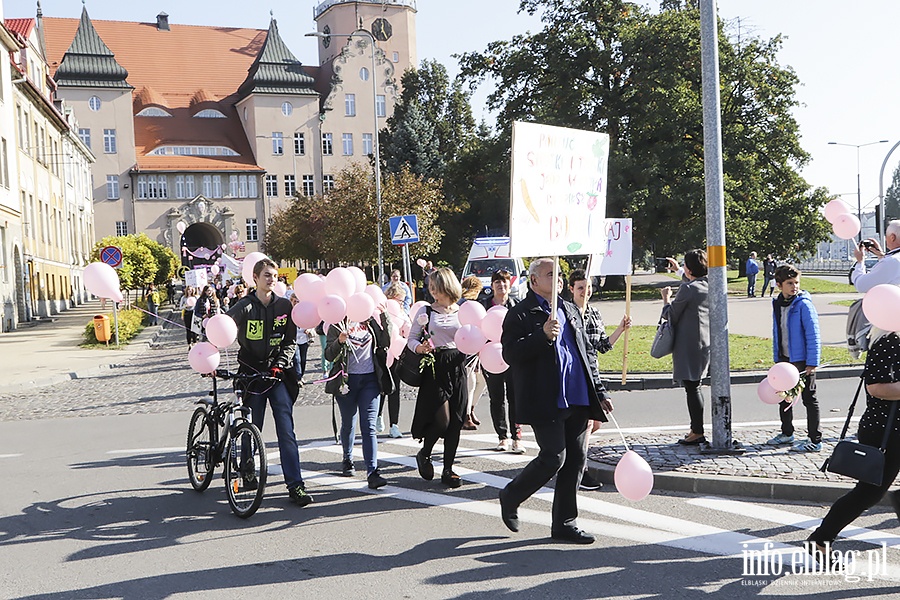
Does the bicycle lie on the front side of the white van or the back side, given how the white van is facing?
on the front side

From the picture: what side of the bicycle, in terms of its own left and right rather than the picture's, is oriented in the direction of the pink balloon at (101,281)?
back

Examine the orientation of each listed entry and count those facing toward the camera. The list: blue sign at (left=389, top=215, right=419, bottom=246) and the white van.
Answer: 2

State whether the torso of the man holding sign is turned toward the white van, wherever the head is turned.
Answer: no

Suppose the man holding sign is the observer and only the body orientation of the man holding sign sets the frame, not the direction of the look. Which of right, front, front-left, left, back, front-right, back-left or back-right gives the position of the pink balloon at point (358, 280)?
back

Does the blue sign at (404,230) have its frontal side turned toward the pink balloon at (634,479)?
yes

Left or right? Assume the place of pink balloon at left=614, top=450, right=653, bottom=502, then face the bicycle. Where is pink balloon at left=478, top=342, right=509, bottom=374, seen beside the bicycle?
right

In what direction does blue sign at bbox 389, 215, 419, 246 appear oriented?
toward the camera

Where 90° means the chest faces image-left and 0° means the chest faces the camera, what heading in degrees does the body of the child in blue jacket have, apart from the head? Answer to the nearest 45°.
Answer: approximately 45°

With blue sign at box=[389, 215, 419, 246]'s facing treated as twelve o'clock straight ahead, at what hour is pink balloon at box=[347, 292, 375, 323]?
The pink balloon is roughly at 12 o'clock from the blue sign.

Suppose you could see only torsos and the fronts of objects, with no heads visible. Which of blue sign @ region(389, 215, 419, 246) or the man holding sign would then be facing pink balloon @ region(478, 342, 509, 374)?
the blue sign

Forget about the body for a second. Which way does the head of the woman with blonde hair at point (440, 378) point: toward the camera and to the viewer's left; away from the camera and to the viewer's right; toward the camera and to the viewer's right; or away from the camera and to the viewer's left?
toward the camera and to the viewer's left

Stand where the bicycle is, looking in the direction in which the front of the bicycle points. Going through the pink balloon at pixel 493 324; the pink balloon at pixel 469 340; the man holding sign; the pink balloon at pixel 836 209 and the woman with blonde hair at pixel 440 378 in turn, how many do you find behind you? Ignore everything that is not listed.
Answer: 0

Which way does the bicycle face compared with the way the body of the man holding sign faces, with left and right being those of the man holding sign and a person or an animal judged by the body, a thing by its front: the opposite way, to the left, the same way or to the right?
the same way
